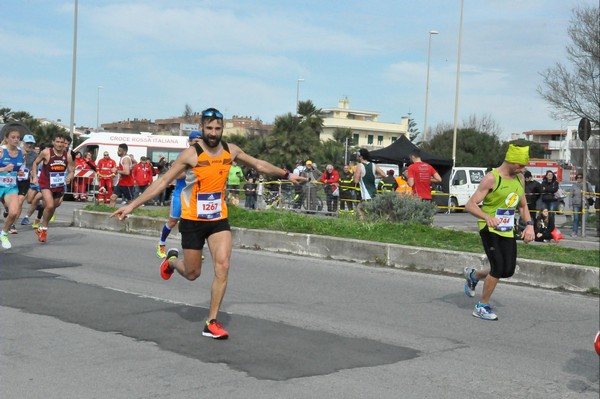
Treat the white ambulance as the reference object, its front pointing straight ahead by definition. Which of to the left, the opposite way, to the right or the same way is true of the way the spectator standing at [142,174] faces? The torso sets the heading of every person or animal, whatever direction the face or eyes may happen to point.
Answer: to the left

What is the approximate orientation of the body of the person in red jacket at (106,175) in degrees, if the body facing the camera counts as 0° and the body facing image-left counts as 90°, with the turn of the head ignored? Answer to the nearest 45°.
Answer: approximately 0°

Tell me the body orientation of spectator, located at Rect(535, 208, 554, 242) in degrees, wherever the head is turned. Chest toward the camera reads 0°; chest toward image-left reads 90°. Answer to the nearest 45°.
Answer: approximately 0°

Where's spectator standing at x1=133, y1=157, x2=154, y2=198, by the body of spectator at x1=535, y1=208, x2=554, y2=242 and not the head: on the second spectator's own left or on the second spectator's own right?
on the second spectator's own right

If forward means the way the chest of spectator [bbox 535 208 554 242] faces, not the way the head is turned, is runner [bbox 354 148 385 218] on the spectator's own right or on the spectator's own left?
on the spectator's own right

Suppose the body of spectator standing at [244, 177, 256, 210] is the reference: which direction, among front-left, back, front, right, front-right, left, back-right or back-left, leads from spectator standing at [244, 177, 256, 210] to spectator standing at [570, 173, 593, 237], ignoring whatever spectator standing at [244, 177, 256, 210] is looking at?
left

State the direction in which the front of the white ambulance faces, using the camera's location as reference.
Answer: facing to the left of the viewer
